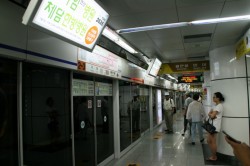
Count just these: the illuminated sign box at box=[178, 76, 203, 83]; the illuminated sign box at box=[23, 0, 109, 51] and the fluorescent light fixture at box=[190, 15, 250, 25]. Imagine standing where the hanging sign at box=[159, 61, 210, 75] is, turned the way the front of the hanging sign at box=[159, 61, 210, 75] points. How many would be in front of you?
2

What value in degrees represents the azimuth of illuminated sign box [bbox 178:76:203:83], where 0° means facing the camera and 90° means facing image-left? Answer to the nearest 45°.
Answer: approximately 0°

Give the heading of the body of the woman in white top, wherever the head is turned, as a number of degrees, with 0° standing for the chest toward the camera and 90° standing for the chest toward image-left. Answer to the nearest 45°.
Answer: approximately 90°

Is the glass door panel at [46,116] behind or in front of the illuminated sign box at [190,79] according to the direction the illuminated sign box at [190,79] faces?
in front

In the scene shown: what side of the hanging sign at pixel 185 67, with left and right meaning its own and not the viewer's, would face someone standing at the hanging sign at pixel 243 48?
front

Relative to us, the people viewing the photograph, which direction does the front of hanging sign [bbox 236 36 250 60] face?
facing the viewer and to the left of the viewer

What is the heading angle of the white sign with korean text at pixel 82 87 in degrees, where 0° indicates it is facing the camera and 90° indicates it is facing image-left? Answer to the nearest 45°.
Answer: approximately 315°

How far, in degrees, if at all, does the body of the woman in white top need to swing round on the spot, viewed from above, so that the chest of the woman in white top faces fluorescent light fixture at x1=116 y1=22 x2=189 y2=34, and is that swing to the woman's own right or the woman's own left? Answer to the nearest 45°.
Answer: approximately 45° to the woman's own left

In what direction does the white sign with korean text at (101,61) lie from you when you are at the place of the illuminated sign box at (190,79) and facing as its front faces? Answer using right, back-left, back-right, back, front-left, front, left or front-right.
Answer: front

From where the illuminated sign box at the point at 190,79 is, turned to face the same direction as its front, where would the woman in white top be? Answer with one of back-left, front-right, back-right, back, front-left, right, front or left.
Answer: front

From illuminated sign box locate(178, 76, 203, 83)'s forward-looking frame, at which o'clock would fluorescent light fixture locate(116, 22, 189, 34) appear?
The fluorescent light fixture is roughly at 12 o'clock from the illuminated sign box.

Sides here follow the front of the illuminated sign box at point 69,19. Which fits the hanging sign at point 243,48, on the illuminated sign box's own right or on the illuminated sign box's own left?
on the illuminated sign box's own left
